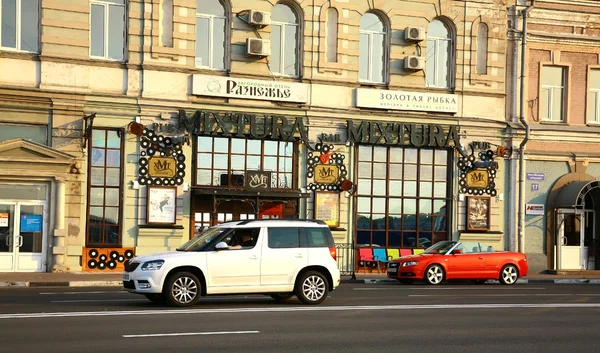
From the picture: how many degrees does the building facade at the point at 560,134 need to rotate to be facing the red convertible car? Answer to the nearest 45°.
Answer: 0° — it already faces it

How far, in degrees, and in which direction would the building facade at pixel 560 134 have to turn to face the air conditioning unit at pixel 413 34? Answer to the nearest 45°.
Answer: approximately 45° to its right

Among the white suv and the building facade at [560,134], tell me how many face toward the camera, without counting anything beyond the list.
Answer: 1

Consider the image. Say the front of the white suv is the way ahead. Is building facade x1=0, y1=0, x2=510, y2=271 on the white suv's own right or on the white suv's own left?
on the white suv's own right

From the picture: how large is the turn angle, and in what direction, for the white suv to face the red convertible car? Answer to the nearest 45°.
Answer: approximately 135° to its right

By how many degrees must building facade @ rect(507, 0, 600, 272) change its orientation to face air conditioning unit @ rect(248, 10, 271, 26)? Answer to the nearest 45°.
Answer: approximately 45° to its right

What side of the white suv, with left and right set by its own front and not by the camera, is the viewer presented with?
left

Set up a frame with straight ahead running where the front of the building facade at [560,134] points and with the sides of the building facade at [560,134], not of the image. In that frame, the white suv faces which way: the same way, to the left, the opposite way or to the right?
to the right

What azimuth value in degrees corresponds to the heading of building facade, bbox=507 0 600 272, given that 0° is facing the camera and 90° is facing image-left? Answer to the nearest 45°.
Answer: approximately 0°
